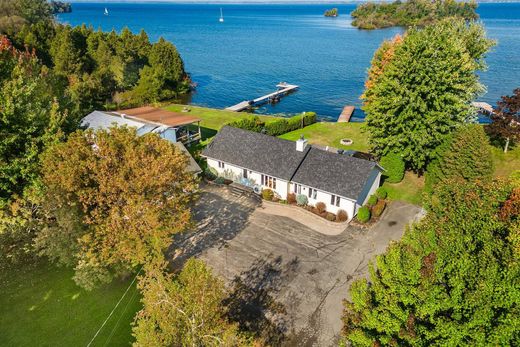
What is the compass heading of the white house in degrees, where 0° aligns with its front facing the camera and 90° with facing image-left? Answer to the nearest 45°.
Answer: approximately 45°

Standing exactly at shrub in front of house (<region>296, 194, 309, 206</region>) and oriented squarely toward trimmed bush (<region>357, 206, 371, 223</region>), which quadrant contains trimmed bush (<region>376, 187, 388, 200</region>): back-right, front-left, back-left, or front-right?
front-left

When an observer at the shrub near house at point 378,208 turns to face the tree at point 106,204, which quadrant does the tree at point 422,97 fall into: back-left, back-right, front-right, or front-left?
back-right

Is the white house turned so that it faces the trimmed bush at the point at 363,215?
no

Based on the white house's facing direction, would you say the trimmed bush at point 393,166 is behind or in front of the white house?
behind

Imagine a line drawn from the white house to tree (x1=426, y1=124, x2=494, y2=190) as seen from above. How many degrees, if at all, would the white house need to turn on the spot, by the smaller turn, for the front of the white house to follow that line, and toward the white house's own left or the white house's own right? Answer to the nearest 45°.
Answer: approximately 135° to the white house's own left

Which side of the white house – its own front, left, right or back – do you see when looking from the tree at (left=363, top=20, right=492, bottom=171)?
left

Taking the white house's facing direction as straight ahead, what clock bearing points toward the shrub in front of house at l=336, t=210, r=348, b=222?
The shrub in front of house is roughly at 9 o'clock from the white house.

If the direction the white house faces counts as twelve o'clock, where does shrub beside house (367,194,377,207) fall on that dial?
The shrub beside house is roughly at 8 o'clock from the white house.

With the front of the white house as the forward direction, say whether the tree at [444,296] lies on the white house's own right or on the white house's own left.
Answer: on the white house's own left

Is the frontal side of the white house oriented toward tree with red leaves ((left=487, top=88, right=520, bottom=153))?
no

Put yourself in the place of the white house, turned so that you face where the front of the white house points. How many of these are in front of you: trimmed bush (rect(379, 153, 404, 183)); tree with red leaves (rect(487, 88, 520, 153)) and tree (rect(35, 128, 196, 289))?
1

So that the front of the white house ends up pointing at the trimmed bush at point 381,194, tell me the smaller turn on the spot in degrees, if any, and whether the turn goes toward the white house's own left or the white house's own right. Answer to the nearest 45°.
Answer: approximately 135° to the white house's own left
